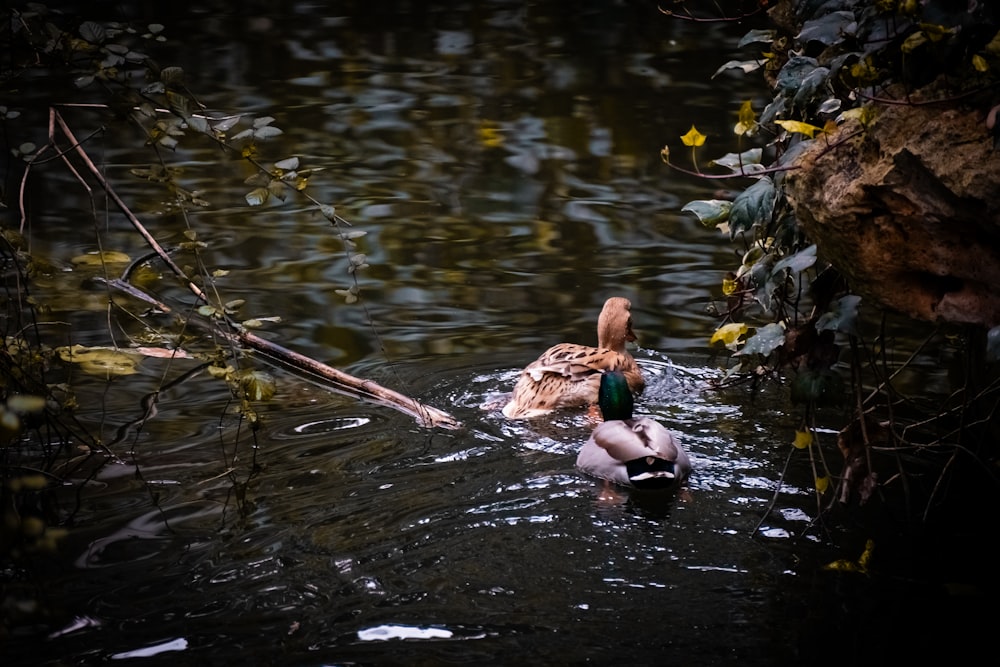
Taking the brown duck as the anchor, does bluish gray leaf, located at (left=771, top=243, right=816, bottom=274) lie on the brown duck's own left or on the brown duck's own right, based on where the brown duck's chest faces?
on the brown duck's own right

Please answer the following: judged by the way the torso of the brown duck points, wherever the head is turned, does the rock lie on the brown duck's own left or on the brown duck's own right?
on the brown duck's own right

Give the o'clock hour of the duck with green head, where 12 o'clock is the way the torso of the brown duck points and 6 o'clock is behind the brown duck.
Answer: The duck with green head is roughly at 4 o'clock from the brown duck.

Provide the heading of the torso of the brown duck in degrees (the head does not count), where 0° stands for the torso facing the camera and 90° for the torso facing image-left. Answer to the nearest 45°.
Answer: approximately 225°
